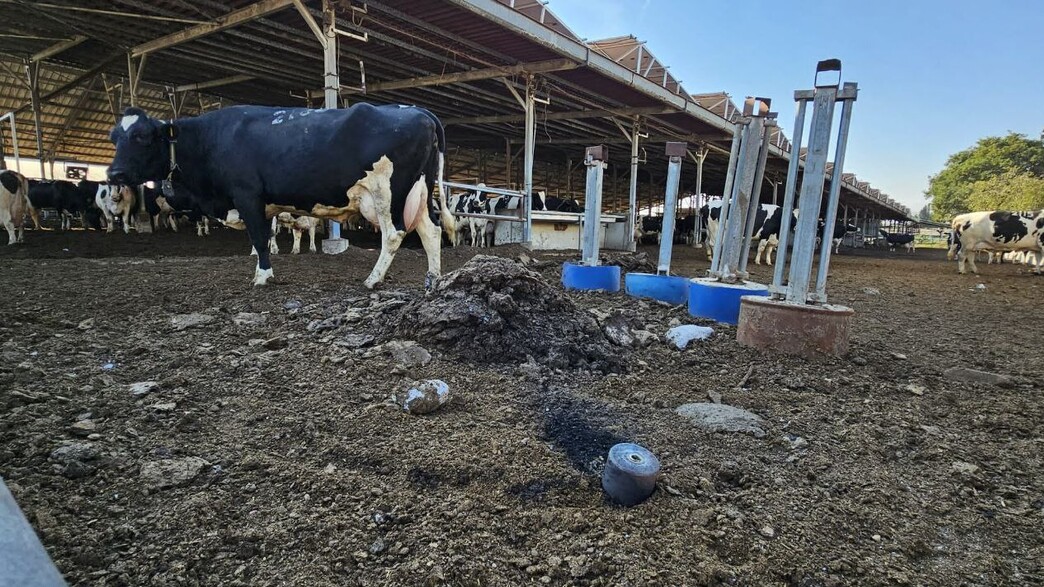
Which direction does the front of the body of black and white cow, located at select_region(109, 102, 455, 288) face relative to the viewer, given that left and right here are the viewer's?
facing to the left of the viewer

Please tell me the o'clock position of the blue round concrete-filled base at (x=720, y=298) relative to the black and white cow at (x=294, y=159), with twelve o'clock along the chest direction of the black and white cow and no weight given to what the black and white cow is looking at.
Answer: The blue round concrete-filled base is roughly at 7 o'clock from the black and white cow.

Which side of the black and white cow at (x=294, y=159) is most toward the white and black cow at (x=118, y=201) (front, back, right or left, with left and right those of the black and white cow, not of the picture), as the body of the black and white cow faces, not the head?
right

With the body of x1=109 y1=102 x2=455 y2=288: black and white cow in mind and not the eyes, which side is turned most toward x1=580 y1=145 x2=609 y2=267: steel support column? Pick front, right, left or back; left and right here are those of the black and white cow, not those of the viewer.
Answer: back

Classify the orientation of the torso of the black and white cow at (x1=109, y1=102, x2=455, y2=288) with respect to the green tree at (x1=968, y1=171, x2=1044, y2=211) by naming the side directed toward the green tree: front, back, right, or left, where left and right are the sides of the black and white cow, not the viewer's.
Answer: back
